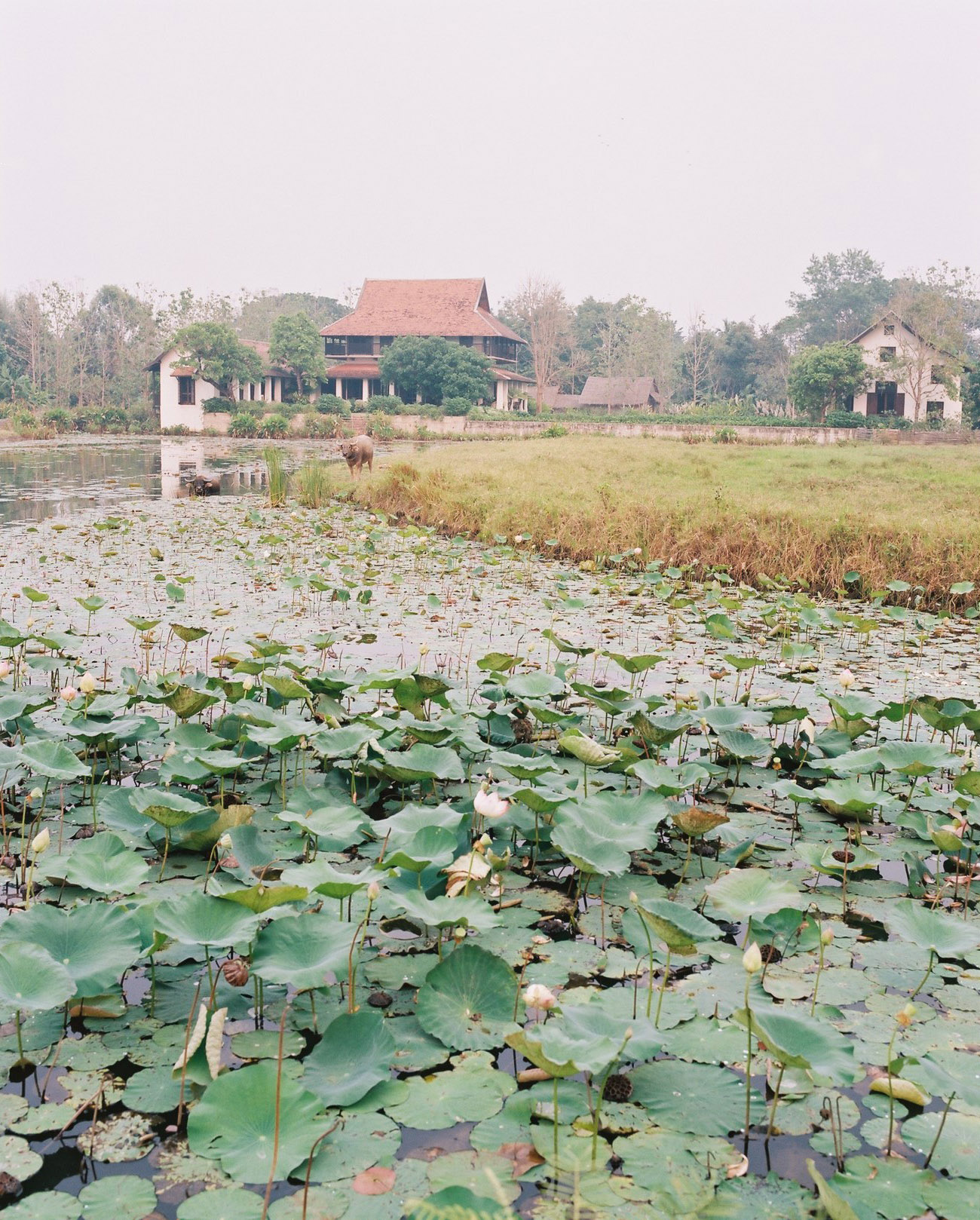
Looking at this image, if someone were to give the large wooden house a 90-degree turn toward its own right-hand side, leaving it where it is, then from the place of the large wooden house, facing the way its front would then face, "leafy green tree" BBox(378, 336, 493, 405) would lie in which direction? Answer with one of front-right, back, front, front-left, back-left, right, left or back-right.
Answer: left

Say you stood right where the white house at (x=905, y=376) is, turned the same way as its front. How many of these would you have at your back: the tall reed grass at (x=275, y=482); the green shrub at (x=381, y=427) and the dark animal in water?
0

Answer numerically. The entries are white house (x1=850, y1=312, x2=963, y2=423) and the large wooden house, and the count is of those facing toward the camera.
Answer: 2

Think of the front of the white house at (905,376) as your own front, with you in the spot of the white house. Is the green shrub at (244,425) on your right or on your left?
on your right

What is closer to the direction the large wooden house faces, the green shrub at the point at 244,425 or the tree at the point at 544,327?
the green shrub

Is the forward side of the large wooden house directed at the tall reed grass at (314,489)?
yes

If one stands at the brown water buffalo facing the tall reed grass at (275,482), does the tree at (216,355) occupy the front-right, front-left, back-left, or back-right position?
back-right

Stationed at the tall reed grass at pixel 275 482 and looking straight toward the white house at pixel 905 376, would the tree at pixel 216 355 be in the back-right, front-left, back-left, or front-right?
front-left

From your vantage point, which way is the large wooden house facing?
toward the camera

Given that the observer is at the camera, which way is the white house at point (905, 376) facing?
facing the viewer

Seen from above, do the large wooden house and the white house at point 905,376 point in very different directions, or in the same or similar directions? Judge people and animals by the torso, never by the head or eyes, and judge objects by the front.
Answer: same or similar directions

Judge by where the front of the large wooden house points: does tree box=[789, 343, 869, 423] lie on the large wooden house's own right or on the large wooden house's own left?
on the large wooden house's own left

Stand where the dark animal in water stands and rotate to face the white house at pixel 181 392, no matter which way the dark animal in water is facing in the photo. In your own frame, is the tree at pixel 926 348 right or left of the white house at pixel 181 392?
right
